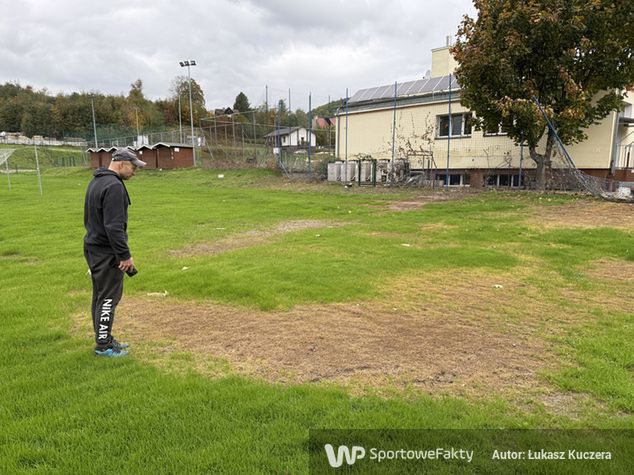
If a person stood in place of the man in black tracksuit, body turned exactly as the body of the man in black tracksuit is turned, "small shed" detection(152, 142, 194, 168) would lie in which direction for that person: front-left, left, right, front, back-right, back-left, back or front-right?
left

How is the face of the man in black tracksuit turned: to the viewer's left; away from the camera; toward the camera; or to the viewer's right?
to the viewer's right

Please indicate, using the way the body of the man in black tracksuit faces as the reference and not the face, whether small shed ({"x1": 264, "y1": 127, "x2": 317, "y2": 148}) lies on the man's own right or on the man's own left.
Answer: on the man's own left

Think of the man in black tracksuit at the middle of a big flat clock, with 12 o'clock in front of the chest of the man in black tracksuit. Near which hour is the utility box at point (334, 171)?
The utility box is roughly at 10 o'clock from the man in black tracksuit.

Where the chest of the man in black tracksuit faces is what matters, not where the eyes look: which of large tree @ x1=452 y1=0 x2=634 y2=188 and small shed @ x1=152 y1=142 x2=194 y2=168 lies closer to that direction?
the large tree

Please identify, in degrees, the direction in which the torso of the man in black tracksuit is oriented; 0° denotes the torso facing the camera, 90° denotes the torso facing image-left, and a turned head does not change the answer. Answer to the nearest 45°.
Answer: approximately 270°

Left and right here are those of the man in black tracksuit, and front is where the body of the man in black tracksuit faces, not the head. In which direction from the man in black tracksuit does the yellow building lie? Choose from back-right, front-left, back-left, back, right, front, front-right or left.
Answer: front-left

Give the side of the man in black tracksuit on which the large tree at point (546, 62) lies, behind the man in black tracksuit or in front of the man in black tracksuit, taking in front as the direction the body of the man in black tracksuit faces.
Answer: in front
